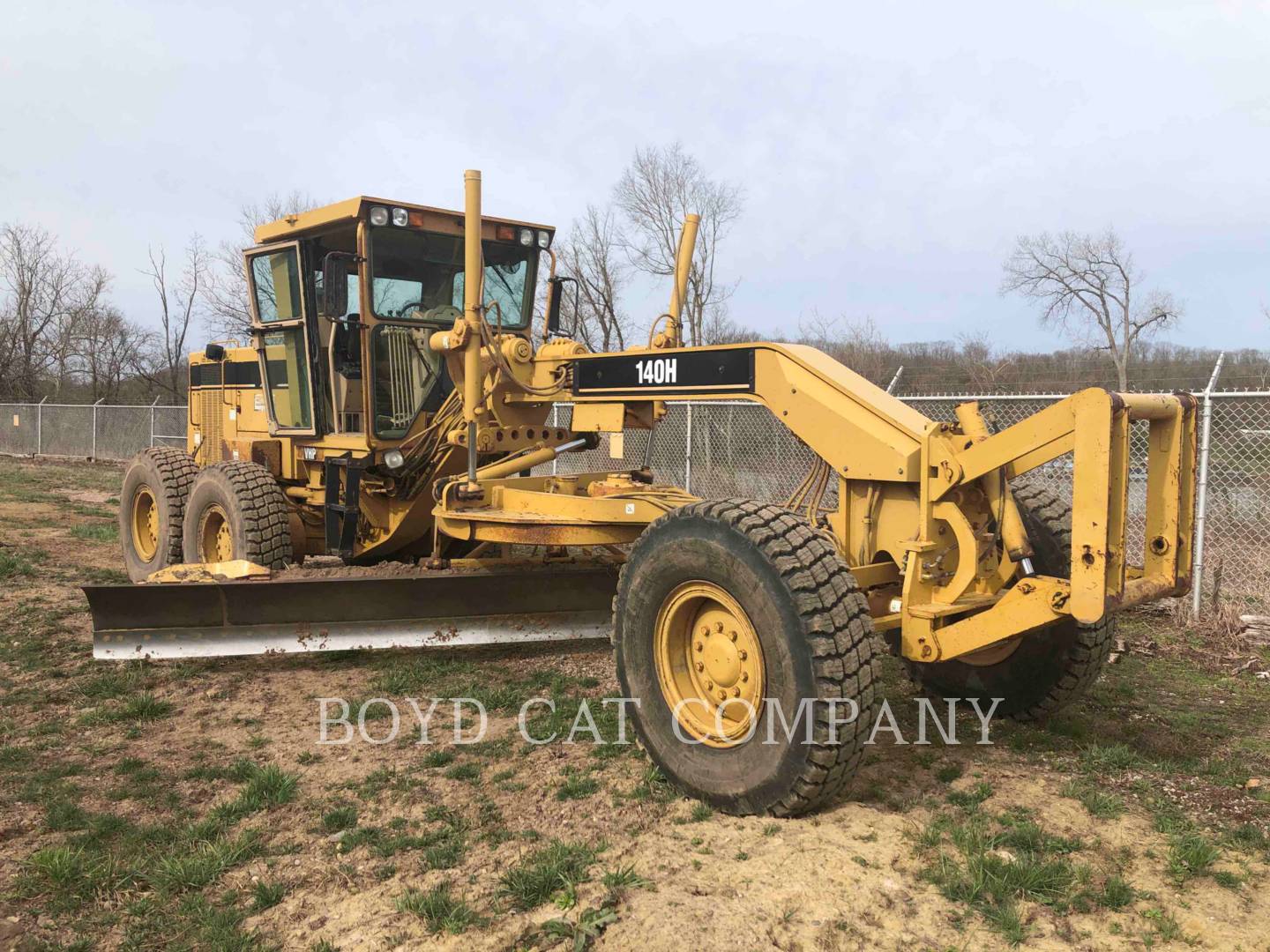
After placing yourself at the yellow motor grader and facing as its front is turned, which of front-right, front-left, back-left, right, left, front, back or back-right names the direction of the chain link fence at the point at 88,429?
back

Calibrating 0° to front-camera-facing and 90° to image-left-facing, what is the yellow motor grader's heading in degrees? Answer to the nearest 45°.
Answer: approximately 315°

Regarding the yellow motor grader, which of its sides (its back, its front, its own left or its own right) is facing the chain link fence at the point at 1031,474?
left
